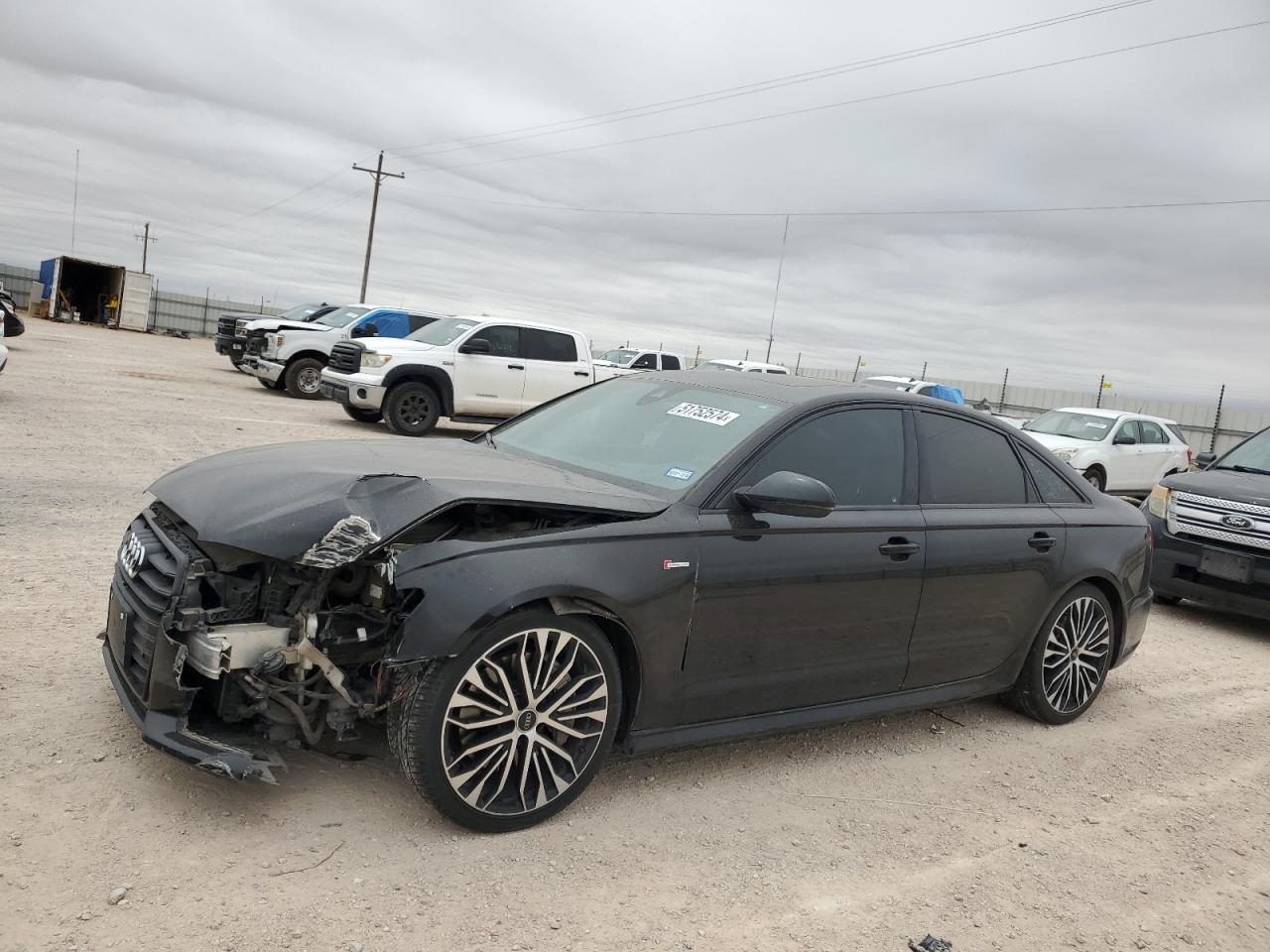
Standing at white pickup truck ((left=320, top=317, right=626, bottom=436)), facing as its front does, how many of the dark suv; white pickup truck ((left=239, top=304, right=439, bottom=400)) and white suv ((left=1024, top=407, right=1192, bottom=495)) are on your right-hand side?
1

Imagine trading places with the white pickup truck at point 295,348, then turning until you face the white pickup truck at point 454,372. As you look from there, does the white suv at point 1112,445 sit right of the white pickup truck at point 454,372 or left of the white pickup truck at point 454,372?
left

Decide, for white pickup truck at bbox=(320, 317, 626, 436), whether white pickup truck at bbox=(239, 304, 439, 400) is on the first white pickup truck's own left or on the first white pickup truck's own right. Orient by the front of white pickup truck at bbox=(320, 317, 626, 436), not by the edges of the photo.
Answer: on the first white pickup truck's own right

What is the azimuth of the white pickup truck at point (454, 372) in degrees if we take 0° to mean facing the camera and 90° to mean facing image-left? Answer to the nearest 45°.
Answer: approximately 45°

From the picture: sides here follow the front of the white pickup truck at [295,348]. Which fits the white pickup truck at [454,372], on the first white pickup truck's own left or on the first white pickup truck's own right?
on the first white pickup truck's own left

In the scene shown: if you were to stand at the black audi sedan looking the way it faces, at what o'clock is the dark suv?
The dark suv is roughly at 6 o'clock from the black audi sedan.

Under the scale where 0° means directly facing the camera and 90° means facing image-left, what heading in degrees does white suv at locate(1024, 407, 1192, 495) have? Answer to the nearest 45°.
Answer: approximately 45°
